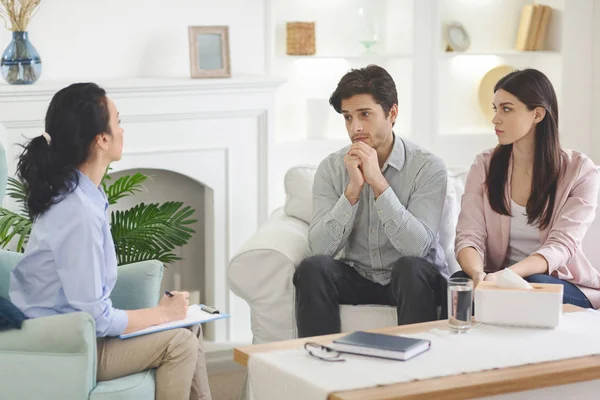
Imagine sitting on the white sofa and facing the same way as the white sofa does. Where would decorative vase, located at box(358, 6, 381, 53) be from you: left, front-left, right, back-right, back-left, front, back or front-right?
back

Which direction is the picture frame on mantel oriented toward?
toward the camera

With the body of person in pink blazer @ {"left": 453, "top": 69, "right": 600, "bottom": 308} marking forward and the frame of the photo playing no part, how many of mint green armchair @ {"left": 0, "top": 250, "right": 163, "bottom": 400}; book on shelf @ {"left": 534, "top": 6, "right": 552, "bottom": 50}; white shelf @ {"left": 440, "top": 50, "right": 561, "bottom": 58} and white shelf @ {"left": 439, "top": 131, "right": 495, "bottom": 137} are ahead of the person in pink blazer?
1

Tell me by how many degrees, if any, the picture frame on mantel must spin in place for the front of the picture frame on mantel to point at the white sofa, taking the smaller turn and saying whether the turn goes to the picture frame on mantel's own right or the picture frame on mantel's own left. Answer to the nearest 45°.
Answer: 0° — it already faces it

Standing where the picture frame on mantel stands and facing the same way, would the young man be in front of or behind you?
in front

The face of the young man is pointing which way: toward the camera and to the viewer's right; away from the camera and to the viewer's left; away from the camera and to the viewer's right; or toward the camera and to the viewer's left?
toward the camera and to the viewer's left

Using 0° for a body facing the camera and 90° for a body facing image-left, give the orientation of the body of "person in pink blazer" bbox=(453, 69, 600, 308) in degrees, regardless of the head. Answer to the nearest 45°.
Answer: approximately 45°

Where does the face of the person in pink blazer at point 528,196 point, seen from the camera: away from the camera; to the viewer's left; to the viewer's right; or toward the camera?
to the viewer's left

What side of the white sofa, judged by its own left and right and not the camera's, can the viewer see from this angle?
front

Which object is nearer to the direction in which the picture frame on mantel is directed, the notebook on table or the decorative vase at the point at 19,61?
the notebook on table

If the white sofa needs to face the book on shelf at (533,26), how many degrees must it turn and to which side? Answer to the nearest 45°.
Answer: approximately 135° to its left

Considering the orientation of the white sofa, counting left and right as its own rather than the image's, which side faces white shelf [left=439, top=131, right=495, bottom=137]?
back

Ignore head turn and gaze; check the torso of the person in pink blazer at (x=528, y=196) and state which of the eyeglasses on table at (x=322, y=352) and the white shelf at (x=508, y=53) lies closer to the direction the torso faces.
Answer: the eyeglasses on table

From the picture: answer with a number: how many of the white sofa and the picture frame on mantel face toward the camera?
2
